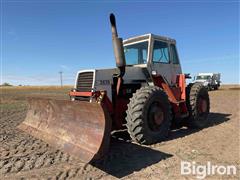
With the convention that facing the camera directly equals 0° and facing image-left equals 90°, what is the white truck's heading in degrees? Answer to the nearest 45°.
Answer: approximately 45°

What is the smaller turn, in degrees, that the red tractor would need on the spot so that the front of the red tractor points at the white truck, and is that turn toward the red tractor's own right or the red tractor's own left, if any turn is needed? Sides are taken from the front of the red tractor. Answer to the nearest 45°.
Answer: approximately 180°

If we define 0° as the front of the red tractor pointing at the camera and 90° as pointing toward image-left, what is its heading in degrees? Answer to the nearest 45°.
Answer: approximately 45°
